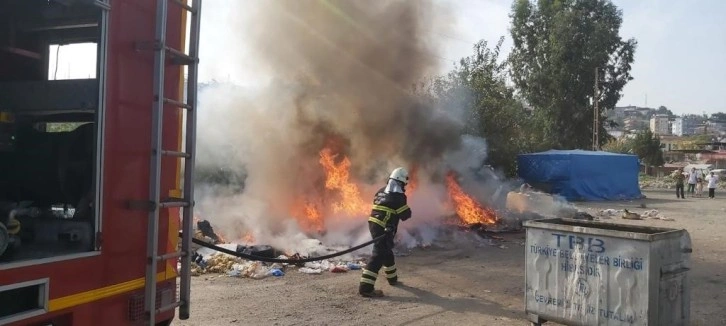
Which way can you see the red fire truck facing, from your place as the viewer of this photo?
facing away from the viewer and to the left of the viewer

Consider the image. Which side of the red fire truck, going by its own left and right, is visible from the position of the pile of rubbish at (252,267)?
right

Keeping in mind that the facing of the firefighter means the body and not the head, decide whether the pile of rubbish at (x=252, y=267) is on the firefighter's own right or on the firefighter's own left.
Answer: on the firefighter's own left

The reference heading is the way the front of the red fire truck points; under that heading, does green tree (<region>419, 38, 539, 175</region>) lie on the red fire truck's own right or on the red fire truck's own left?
on the red fire truck's own right

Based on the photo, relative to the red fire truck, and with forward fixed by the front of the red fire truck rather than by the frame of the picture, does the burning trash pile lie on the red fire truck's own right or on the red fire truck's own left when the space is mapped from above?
on the red fire truck's own right
